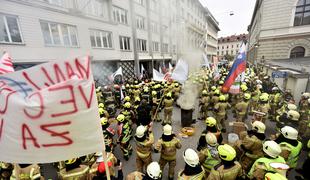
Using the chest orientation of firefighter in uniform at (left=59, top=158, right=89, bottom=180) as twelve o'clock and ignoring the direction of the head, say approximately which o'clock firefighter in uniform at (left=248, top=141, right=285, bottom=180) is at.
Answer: firefighter in uniform at (left=248, top=141, right=285, bottom=180) is roughly at 4 o'clock from firefighter in uniform at (left=59, top=158, right=89, bottom=180).

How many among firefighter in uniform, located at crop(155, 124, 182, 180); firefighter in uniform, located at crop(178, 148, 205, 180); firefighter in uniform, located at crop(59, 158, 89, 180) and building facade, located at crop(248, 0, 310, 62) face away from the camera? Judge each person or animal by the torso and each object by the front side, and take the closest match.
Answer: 3

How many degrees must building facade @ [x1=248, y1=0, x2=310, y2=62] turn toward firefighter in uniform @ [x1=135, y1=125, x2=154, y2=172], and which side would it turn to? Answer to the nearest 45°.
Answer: approximately 45° to its left

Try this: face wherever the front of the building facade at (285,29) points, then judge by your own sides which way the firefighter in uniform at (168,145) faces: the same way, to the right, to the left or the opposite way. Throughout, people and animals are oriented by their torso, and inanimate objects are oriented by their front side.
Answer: to the right

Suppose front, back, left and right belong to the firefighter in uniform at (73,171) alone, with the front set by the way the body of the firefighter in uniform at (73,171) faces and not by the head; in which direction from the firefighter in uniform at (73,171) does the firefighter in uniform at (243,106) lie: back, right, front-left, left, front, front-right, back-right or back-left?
right

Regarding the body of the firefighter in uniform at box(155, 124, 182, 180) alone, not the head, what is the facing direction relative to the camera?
away from the camera

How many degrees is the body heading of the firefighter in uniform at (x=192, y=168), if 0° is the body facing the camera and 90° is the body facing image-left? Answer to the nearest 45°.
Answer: approximately 180°

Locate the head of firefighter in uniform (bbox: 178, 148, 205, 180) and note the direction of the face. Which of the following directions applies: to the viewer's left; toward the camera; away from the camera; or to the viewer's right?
away from the camera

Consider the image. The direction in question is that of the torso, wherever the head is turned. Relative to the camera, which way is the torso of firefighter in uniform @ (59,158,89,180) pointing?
away from the camera

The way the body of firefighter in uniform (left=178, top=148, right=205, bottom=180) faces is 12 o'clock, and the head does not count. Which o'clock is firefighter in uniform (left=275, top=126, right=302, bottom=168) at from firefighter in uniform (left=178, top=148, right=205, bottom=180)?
firefighter in uniform (left=275, top=126, right=302, bottom=168) is roughly at 2 o'clock from firefighter in uniform (left=178, top=148, right=205, bottom=180).

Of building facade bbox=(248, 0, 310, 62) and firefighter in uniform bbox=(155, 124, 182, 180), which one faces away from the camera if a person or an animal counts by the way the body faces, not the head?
the firefighter in uniform

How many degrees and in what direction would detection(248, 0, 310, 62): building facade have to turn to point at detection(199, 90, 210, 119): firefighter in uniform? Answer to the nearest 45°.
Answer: approximately 45° to its left

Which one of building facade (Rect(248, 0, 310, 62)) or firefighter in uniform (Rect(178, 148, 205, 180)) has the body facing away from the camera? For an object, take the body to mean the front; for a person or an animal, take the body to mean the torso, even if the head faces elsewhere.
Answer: the firefighter in uniform

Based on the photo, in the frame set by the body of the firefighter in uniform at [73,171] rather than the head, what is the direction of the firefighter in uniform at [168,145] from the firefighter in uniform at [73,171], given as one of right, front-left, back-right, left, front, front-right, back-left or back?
right

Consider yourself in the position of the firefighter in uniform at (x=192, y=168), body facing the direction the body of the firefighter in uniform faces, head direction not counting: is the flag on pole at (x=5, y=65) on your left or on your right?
on your left
